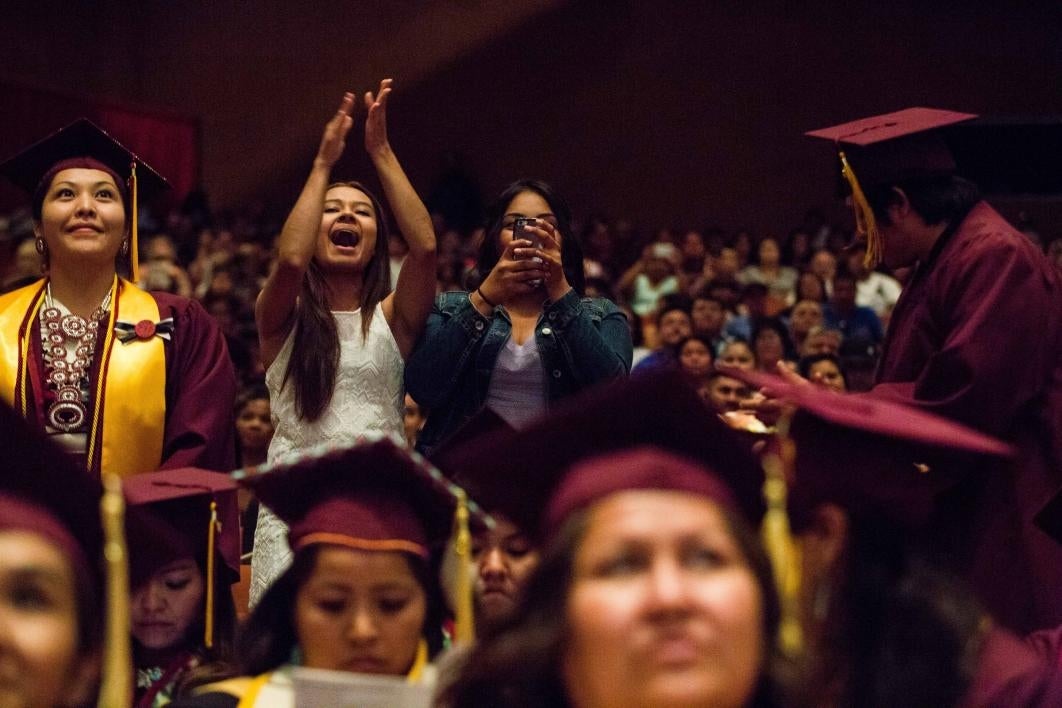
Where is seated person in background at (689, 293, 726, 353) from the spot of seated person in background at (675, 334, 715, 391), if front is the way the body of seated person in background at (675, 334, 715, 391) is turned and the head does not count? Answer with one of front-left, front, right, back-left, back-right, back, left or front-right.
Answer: back

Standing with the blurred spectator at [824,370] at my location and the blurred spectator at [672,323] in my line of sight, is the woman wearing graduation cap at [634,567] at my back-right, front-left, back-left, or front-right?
back-left

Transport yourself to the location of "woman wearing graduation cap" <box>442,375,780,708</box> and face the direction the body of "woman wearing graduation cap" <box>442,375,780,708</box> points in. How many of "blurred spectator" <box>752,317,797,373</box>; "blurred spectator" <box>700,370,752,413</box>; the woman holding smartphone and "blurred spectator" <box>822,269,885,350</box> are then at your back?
4

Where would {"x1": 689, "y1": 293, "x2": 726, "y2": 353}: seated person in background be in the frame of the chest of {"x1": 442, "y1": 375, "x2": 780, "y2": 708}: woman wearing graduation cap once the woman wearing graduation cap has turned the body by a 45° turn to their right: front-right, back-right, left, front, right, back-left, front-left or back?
back-right

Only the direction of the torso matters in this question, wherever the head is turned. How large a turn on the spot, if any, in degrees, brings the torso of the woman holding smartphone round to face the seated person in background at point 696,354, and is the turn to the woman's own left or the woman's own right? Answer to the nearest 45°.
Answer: approximately 180°

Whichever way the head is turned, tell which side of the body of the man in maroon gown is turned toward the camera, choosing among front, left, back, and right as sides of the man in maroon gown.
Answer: left

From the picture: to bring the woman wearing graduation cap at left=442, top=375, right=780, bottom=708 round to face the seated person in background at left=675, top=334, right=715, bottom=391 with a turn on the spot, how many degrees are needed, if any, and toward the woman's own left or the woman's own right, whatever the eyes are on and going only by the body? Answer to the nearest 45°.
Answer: approximately 180°
